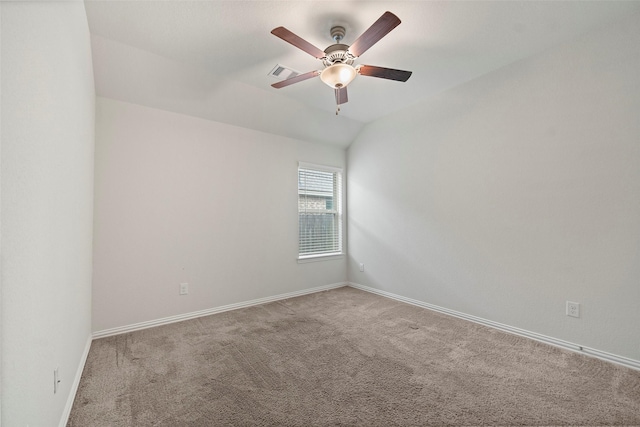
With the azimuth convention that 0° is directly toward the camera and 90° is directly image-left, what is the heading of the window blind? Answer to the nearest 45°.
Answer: approximately 315°
